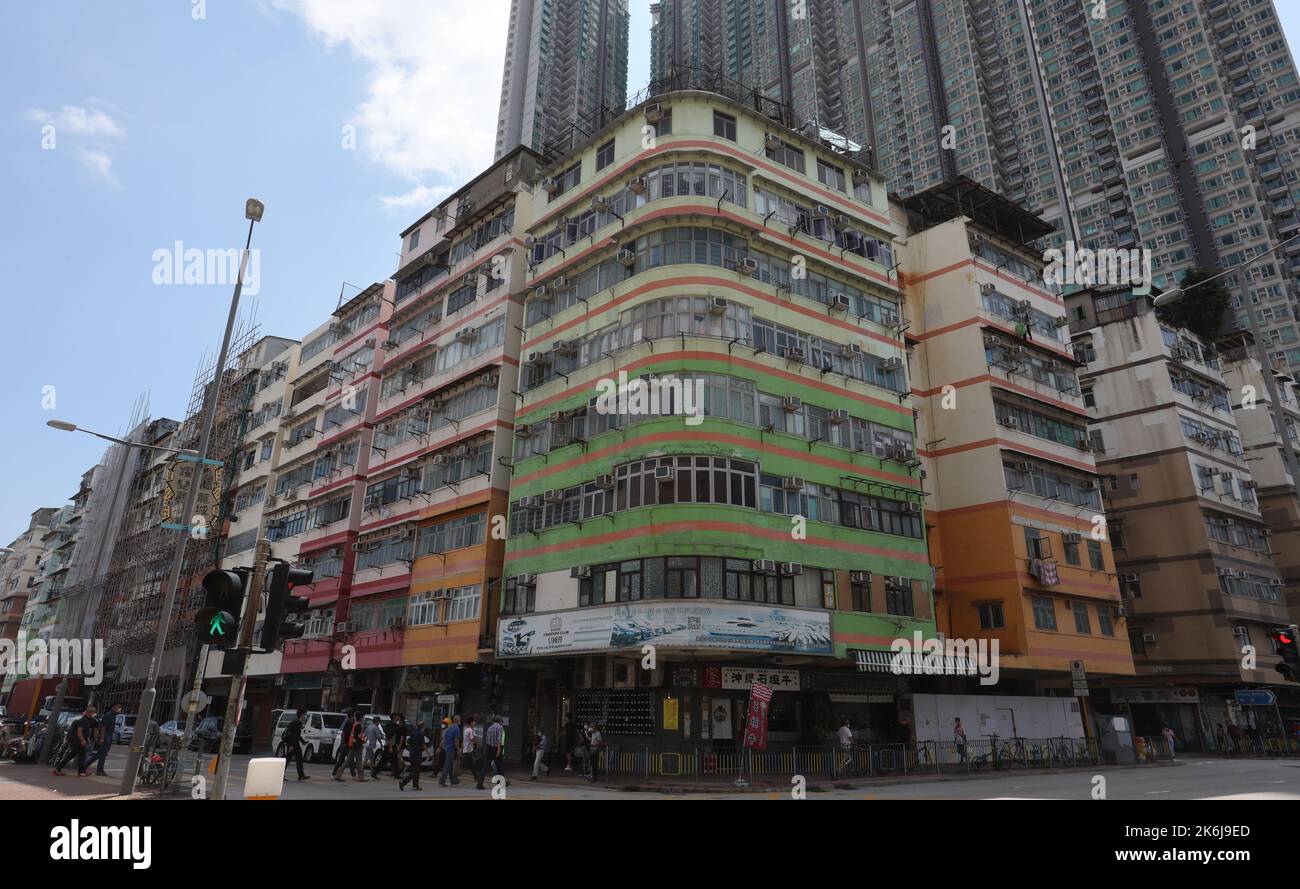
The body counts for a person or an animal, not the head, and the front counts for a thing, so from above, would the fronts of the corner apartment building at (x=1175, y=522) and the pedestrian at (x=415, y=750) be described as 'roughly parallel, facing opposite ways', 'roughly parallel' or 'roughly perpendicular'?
roughly perpendicular

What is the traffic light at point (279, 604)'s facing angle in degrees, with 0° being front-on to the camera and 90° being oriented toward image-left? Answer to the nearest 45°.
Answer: approximately 270°

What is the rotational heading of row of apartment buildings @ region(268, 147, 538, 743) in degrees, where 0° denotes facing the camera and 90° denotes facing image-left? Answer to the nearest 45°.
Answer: approximately 45°

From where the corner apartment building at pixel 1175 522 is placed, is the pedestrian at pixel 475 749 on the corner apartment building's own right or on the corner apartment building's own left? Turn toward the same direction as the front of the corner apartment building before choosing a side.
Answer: on the corner apartment building's own right

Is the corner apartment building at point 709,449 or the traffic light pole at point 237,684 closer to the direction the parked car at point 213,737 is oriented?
the traffic light pole

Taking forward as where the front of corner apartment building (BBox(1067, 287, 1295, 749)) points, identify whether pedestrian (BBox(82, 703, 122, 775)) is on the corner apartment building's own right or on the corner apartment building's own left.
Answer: on the corner apartment building's own right

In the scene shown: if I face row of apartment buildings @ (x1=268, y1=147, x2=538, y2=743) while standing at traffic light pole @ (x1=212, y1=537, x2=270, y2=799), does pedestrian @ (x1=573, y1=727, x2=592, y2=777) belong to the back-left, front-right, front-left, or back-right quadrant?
front-right

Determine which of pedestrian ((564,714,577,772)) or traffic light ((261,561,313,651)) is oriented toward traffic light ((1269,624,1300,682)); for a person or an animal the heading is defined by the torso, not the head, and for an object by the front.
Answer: traffic light ((261,561,313,651))

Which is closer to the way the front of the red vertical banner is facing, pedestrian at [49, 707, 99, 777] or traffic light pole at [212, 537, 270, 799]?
the traffic light pole

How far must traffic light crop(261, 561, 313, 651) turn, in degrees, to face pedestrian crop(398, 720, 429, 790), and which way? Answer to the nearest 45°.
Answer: approximately 90° to its left

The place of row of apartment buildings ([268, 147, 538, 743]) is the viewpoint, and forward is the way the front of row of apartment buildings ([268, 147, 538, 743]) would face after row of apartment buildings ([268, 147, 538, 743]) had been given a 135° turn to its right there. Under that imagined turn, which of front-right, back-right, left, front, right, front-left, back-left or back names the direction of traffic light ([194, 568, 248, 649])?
back

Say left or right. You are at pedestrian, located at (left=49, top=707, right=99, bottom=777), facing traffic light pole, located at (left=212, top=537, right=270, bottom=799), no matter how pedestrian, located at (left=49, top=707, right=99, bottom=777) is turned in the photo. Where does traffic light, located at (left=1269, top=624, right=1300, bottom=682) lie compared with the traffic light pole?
left

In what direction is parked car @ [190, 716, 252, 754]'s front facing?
toward the camera
